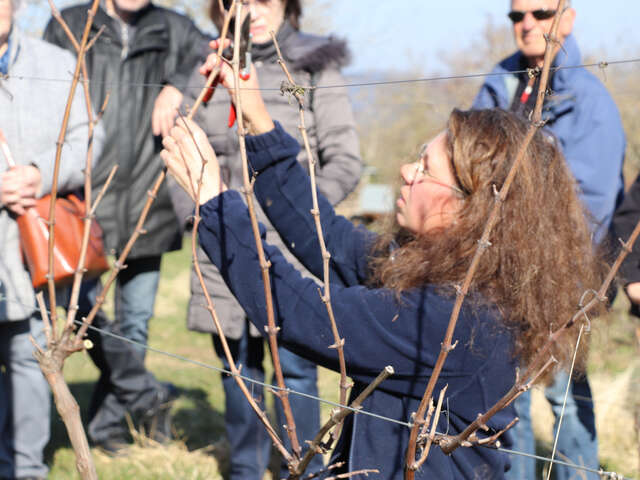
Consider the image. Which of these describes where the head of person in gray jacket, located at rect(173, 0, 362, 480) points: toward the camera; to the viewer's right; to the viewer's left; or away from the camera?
toward the camera

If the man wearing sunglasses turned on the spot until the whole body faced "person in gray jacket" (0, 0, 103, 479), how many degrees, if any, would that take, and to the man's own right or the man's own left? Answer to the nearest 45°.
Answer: approximately 45° to the man's own right

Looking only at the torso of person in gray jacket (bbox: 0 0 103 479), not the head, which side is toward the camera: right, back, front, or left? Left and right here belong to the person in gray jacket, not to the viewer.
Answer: front

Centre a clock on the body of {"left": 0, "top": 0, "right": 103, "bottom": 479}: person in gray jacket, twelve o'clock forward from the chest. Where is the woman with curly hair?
The woman with curly hair is roughly at 11 o'clock from the person in gray jacket.

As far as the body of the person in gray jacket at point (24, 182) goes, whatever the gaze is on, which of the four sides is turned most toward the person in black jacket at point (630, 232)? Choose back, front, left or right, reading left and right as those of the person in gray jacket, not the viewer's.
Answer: left

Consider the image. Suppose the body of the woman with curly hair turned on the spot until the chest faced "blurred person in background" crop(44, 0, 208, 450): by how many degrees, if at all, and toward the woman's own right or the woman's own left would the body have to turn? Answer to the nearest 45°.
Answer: approximately 45° to the woman's own right

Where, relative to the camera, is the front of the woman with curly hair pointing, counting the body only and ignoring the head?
to the viewer's left

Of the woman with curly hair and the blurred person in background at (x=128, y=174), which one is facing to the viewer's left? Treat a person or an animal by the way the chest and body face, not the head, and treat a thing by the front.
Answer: the woman with curly hair

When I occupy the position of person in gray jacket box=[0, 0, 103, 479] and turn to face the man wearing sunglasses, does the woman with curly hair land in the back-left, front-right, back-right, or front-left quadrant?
front-right

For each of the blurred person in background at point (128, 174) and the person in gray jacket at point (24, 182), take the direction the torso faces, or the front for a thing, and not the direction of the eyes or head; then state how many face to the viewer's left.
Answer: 0

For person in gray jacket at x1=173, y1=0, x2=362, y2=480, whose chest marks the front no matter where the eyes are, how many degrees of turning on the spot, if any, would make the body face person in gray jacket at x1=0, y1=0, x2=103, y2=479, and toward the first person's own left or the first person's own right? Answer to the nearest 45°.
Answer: approximately 45° to the first person's own right

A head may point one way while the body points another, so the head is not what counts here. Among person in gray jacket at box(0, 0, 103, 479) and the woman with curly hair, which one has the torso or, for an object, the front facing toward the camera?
the person in gray jacket

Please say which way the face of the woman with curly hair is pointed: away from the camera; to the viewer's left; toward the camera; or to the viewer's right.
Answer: to the viewer's left

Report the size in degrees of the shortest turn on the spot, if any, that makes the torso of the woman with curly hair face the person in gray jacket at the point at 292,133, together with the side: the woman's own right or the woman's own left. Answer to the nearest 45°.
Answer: approximately 90° to the woman's own right

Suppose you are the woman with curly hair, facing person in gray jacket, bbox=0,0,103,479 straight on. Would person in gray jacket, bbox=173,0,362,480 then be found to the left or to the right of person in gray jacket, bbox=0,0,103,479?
right

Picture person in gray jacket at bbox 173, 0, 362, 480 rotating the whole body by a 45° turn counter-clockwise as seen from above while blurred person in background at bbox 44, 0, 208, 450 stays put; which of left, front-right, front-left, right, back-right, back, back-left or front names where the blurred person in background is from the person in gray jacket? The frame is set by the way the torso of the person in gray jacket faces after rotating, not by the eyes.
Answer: back-right

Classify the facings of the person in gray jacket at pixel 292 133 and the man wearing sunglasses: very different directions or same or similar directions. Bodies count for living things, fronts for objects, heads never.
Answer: same or similar directions
